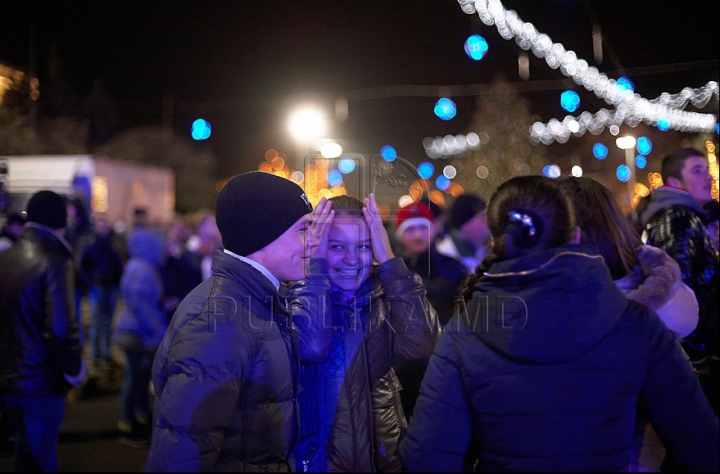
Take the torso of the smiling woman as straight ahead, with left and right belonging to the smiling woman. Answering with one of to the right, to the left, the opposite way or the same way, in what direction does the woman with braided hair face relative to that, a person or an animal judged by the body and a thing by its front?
the opposite way

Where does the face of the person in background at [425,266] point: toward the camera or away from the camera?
toward the camera

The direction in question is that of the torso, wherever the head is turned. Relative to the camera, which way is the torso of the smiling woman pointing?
toward the camera

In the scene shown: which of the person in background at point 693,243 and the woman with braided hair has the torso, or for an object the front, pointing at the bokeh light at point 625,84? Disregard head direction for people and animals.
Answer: the woman with braided hair

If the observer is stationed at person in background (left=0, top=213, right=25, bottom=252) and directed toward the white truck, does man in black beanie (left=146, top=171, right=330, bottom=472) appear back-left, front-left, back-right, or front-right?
back-right

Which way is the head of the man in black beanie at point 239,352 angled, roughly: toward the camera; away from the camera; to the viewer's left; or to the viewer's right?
to the viewer's right

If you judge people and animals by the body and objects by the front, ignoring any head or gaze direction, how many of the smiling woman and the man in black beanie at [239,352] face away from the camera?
0

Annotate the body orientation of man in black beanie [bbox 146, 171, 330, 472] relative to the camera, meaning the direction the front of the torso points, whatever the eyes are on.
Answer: to the viewer's right

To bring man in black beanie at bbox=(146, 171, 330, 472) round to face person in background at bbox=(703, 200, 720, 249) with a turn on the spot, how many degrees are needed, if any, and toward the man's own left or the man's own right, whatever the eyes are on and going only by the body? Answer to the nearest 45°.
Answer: approximately 45° to the man's own left

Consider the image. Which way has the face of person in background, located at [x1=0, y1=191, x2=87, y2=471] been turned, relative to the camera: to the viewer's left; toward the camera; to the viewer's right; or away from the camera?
away from the camera

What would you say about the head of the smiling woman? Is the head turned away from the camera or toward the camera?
toward the camera

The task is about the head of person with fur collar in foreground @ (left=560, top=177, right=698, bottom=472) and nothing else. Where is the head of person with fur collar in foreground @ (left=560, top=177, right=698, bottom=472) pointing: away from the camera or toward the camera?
away from the camera

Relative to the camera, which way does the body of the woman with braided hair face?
away from the camera
